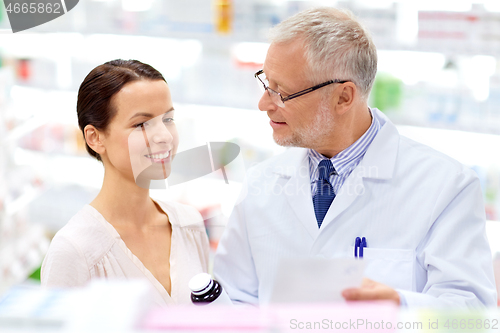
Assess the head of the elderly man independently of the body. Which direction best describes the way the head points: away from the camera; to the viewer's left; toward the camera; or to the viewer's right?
to the viewer's left

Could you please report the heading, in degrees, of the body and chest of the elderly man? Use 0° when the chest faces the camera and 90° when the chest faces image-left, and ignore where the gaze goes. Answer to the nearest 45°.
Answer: approximately 45°

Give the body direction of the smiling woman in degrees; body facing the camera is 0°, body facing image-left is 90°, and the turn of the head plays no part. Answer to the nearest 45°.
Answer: approximately 315°

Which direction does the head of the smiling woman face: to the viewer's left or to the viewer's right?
to the viewer's right
